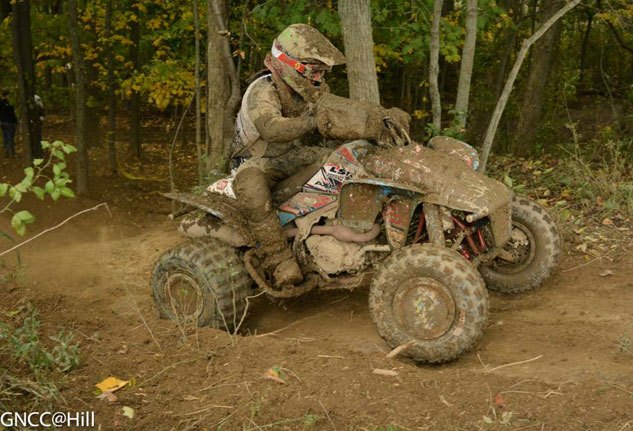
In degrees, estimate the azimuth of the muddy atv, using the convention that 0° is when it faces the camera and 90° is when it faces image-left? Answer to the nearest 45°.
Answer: approximately 315°

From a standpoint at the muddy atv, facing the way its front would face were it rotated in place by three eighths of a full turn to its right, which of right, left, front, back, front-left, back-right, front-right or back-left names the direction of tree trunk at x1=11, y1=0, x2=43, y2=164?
front-right

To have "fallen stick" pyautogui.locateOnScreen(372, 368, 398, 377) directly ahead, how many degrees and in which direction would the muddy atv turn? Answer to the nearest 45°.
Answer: approximately 45° to its right

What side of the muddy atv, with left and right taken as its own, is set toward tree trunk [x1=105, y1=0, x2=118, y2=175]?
back

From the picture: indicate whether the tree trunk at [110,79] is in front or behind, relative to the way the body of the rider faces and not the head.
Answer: behind

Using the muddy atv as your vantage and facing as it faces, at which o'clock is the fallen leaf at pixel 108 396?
The fallen leaf is roughly at 3 o'clock from the muddy atv.

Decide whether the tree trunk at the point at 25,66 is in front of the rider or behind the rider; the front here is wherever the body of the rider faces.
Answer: behind

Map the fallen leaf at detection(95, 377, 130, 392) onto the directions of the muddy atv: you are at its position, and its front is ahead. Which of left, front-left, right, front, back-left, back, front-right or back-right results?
right

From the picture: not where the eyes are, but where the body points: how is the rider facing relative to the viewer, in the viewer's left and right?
facing the viewer and to the right of the viewer

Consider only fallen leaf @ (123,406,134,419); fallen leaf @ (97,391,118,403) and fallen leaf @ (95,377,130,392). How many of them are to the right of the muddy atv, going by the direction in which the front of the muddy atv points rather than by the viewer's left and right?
3

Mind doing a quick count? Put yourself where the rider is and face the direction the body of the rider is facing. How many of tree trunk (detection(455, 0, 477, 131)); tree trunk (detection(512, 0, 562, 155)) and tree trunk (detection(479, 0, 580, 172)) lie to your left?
3

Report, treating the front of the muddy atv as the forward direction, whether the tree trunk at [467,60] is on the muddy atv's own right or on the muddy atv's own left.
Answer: on the muddy atv's own left
